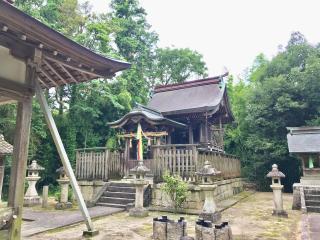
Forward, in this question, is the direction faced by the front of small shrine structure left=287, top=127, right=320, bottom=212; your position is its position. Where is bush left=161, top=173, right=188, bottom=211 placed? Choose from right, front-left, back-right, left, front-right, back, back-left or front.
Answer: front-right

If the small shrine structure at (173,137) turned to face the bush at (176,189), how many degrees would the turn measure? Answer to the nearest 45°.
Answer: approximately 45° to its left

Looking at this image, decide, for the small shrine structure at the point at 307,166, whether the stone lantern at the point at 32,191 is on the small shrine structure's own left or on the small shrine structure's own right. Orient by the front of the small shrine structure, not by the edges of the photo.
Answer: on the small shrine structure's own right

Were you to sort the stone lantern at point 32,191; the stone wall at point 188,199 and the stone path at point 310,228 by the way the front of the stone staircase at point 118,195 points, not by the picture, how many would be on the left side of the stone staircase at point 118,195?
2

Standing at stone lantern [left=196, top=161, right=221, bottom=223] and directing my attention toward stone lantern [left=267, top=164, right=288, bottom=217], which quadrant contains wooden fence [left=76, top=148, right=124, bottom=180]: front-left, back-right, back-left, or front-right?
back-left

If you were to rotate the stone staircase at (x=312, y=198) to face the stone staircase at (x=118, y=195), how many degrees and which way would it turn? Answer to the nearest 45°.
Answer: approximately 45° to its right

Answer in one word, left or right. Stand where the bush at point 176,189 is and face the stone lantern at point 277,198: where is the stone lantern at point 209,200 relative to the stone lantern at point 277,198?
right

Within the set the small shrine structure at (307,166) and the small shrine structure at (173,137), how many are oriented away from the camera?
0

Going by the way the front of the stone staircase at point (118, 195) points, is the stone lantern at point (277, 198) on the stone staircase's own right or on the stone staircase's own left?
on the stone staircase's own left

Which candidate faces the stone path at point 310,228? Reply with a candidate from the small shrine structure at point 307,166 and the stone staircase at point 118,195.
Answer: the small shrine structure

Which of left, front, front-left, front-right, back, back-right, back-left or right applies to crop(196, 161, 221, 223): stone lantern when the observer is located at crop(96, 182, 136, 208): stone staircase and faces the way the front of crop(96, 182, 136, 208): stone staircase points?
left

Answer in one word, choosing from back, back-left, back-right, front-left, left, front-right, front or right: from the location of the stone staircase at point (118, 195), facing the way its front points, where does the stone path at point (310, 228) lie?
left

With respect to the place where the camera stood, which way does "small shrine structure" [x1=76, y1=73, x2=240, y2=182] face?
facing the viewer and to the left of the viewer

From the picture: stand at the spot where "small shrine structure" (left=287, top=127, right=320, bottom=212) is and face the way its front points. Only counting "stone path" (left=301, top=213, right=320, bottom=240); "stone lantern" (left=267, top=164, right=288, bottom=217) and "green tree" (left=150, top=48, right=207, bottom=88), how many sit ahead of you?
2

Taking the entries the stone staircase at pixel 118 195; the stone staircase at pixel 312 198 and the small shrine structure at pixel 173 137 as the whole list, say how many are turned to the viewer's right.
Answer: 0

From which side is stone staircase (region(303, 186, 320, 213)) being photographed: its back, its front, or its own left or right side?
front
